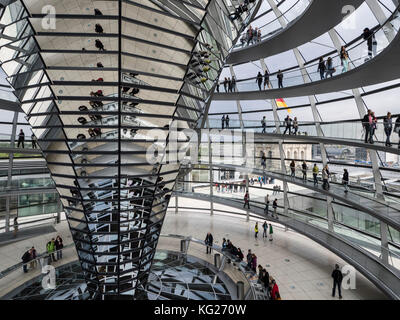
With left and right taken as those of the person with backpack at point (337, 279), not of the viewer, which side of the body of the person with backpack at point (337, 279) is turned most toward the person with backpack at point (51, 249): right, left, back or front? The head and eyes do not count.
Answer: left

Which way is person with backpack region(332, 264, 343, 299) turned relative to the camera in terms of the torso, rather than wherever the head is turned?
away from the camera
